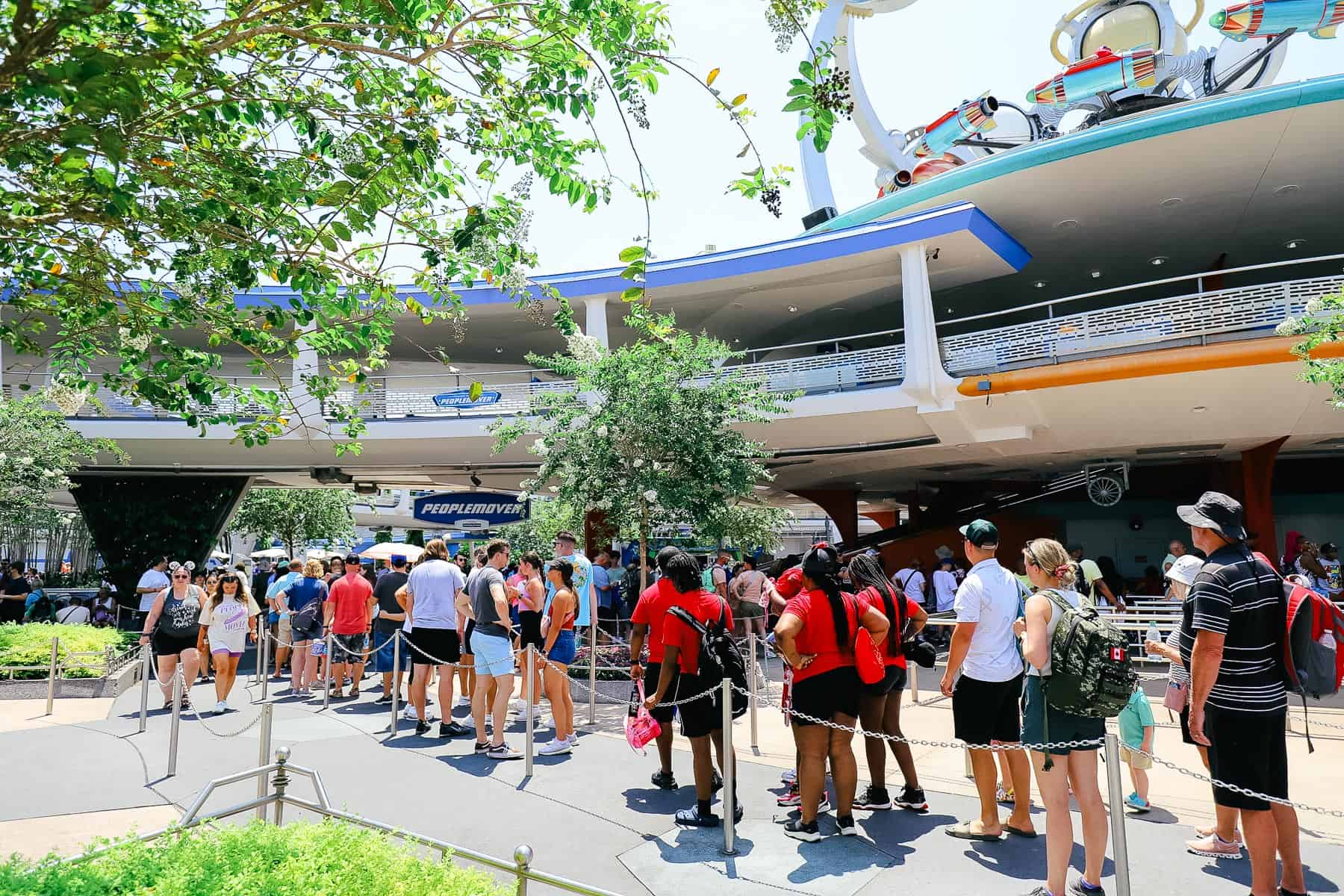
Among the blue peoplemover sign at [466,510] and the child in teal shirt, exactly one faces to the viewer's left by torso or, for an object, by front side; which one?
the child in teal shirt

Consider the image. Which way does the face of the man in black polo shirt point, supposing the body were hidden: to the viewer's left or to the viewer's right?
to the viewer's left

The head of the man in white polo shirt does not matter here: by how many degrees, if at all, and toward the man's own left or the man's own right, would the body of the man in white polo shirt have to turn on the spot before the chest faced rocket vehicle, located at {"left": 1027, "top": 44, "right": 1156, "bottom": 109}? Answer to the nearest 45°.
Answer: approximately 45° to the man's own right

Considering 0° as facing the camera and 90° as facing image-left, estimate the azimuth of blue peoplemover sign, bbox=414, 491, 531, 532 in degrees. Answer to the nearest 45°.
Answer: approximately 0°

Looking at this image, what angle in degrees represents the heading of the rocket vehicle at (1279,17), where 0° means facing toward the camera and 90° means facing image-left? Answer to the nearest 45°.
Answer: approximately 90°

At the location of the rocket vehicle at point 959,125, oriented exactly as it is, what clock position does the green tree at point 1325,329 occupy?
The green tree is roughly at 7 o'clock from the rocket vehicle.

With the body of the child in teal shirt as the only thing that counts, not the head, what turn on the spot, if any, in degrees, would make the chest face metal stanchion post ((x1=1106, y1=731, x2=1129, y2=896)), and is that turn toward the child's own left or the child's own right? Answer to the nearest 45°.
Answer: approximately 90° to the child's own left

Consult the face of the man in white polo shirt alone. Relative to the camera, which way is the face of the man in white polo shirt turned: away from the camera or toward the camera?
away from the camera

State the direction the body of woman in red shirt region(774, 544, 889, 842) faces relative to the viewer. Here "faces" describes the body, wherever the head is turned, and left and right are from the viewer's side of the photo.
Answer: facing away from the viewer and to the left of the viewer
